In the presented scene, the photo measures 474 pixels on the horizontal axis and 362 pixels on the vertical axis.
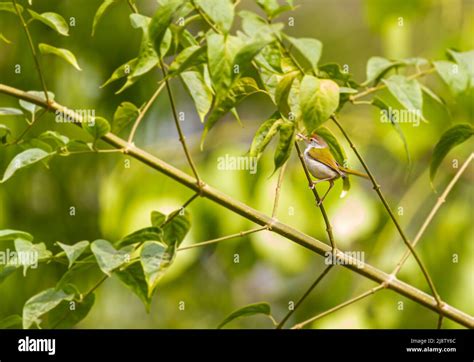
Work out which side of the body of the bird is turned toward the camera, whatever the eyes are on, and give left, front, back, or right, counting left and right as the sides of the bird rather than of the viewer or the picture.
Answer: left
